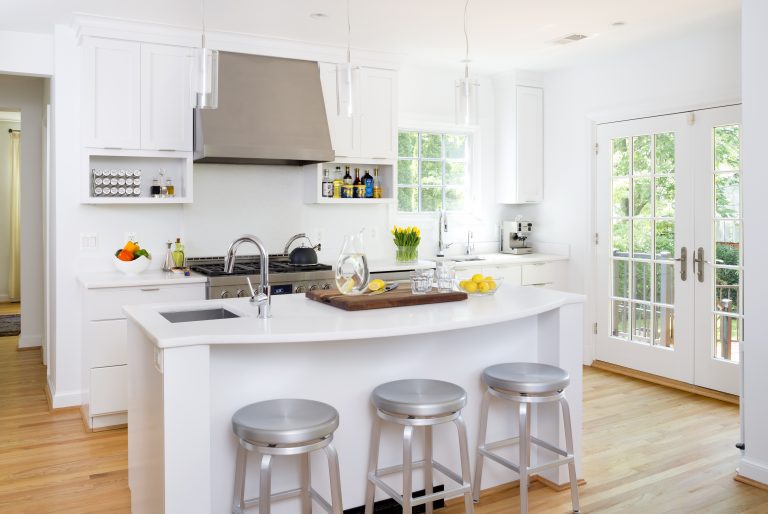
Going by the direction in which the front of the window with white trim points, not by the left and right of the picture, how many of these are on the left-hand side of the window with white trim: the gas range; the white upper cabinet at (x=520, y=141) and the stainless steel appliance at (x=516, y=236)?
2

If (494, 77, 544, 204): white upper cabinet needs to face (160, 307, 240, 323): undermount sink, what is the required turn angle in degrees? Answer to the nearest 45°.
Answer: approximately 45° to its right

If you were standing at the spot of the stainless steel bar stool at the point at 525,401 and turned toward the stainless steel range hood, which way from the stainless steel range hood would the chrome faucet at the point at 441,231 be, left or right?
right

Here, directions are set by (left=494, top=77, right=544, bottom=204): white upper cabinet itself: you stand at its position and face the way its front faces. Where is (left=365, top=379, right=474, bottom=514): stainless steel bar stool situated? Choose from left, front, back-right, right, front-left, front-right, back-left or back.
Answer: front-right

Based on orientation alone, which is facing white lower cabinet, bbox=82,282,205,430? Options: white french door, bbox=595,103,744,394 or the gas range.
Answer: the white french door

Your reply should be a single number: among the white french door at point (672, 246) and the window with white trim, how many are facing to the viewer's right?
0

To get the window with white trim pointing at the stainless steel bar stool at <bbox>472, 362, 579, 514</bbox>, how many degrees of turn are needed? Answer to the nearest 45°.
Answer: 0° — it already faces it

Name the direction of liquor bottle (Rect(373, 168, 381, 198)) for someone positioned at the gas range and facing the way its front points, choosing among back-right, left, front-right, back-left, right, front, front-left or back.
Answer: left

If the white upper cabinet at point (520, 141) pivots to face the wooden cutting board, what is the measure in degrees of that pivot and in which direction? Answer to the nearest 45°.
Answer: approximately 45° to its right

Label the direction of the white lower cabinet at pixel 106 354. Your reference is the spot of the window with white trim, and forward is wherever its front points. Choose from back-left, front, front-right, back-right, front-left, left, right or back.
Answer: front-right

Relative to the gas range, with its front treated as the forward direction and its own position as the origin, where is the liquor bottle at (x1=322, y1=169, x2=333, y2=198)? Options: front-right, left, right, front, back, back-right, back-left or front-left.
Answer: left

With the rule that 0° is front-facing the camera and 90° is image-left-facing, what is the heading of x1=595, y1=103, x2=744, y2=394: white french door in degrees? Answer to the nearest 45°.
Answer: approximately 45°

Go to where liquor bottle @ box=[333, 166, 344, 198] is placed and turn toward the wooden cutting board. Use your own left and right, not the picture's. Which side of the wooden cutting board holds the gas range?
right

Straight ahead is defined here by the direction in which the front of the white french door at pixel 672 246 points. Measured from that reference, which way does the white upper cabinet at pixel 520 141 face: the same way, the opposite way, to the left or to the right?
to the left
